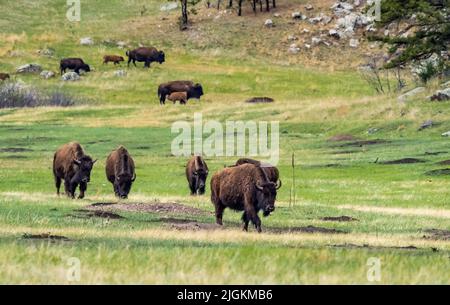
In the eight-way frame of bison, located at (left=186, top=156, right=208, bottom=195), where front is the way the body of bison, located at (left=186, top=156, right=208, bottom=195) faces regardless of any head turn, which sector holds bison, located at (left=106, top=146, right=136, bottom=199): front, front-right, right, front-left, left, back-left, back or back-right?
front-right

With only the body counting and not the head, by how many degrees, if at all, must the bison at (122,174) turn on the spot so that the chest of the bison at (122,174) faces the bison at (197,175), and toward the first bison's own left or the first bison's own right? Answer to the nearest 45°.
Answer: approximately 135° to the first bison's own left

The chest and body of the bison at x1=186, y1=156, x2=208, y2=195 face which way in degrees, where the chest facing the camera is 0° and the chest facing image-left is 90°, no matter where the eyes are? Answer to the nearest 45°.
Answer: approximately 0°

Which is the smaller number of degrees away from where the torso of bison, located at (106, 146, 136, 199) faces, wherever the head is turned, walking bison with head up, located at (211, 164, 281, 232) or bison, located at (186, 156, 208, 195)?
the walking bison with head up

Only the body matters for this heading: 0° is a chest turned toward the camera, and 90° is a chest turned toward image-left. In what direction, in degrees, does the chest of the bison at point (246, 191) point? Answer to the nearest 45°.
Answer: approximately 315°

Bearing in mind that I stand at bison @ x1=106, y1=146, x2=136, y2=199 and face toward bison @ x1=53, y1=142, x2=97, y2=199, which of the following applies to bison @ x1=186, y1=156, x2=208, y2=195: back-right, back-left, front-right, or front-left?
back-right

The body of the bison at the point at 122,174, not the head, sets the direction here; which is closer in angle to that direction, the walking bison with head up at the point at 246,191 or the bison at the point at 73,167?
the walking bison with head up

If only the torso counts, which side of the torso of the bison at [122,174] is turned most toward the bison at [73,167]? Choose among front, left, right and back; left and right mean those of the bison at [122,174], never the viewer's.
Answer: right

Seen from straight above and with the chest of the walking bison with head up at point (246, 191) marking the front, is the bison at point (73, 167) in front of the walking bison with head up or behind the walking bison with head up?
behind

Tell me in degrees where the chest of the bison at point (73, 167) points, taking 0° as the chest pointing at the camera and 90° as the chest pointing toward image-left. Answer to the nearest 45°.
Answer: approximately 315°

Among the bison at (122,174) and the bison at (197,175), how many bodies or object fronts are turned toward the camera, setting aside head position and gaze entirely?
2
